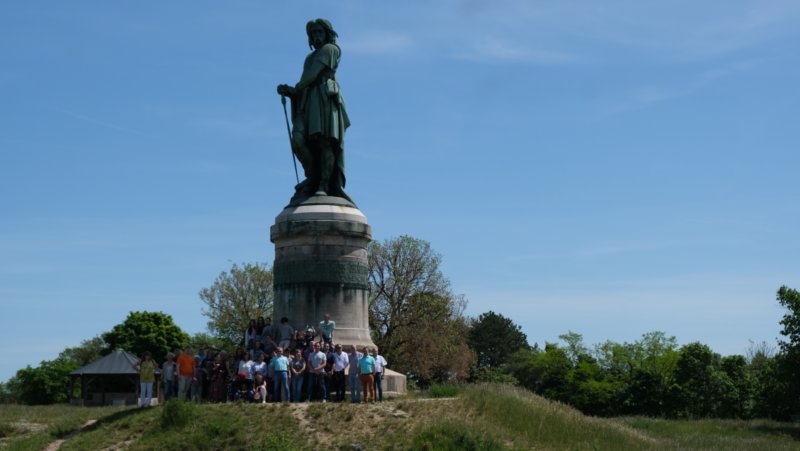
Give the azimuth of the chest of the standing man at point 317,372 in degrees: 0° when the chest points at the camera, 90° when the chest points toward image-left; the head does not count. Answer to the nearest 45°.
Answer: approximately 0°

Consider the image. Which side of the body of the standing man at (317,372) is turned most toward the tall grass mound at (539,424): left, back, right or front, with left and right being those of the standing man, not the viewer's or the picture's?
left

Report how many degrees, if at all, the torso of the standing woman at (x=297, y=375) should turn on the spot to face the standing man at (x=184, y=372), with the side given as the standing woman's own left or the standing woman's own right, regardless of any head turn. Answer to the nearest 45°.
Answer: approximately 90° to the standing woman's own right

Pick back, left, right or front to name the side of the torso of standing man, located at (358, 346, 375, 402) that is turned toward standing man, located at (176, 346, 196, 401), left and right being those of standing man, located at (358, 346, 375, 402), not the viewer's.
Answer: right

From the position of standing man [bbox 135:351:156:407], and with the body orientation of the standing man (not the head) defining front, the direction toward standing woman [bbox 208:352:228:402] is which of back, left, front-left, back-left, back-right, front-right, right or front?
front-left

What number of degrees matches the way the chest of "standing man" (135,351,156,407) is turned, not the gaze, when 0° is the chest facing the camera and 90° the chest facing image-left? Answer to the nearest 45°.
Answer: approximately 0°

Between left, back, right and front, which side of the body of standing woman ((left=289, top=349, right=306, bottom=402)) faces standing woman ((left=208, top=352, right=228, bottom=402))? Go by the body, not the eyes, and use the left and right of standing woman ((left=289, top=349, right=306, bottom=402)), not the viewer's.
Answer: right

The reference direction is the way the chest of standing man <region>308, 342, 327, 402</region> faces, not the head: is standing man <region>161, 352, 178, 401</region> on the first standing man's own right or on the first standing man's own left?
on the first standing man's own right

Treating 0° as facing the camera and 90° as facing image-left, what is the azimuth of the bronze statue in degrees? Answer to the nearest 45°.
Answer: approximately 45°
